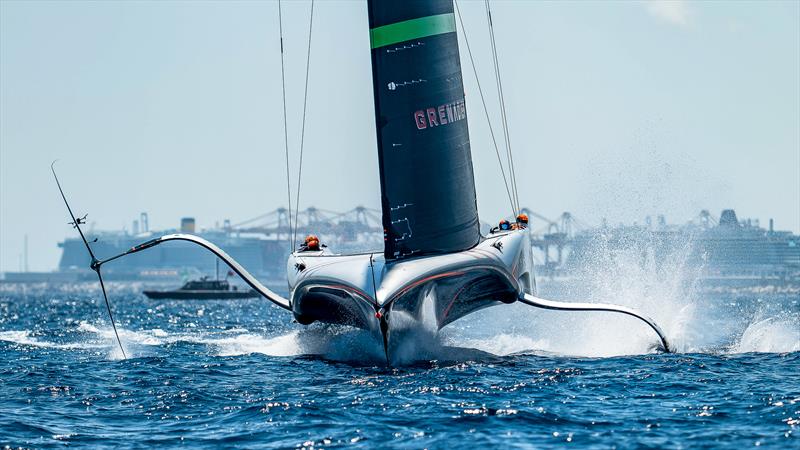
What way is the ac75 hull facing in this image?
toward the camera
